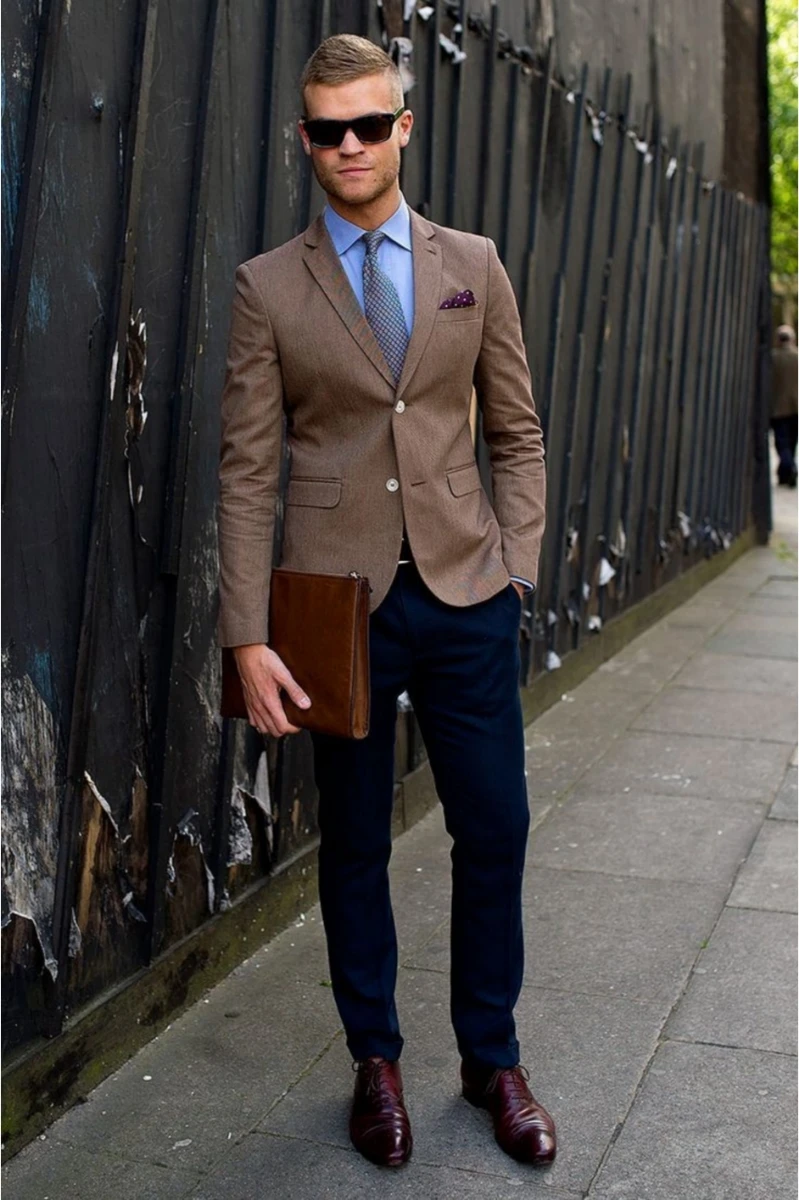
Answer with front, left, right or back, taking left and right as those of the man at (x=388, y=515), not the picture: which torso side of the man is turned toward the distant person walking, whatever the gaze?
back

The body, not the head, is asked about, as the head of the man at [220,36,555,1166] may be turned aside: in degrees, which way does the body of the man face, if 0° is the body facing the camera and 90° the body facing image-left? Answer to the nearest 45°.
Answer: approximately 0°
